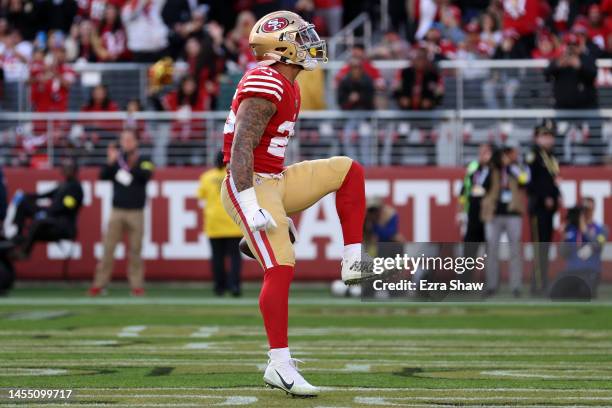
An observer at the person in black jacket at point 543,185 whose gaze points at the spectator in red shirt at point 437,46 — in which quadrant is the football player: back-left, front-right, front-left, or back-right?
back-left

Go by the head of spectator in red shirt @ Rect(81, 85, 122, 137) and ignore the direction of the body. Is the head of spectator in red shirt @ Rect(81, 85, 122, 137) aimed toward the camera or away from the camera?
toward the camera

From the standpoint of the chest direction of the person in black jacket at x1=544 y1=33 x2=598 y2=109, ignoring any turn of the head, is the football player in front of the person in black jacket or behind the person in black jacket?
in front

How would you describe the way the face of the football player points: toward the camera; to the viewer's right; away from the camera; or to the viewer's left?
to the viewer's right

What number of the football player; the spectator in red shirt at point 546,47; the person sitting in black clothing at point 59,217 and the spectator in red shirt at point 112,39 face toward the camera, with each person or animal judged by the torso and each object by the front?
2

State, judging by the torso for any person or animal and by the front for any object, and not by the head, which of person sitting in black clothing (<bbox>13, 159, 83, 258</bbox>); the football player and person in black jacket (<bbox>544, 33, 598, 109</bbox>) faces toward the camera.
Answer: the person in black jacket

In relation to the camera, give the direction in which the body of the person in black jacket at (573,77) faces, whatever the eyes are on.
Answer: toward the camera

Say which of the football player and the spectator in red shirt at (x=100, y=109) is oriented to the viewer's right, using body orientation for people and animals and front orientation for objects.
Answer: the football player

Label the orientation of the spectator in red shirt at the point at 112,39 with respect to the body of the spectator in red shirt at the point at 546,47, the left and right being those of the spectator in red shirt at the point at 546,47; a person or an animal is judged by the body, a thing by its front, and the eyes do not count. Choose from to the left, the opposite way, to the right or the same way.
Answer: the same way

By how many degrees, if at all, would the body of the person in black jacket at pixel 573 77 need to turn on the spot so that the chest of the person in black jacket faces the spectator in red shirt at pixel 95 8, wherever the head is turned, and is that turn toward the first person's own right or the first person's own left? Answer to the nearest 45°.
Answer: approximately 90° to the first person's own right

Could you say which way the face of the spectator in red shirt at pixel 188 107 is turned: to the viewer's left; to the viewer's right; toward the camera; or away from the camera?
toward the camera

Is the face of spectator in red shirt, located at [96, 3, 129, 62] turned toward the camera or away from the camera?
toward the camera

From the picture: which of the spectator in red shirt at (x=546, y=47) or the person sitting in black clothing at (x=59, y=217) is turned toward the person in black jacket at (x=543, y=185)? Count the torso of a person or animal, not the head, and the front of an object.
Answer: the spectator in red shirt

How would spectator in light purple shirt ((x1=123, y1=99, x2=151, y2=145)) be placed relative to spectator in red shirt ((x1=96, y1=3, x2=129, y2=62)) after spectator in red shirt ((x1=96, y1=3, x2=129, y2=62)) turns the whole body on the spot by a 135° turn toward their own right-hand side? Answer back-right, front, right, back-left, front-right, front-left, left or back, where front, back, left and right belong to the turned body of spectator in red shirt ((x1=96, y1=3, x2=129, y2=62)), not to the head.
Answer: back-left

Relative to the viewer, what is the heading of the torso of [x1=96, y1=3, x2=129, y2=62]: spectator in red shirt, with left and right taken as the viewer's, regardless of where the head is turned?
facing the viewer
